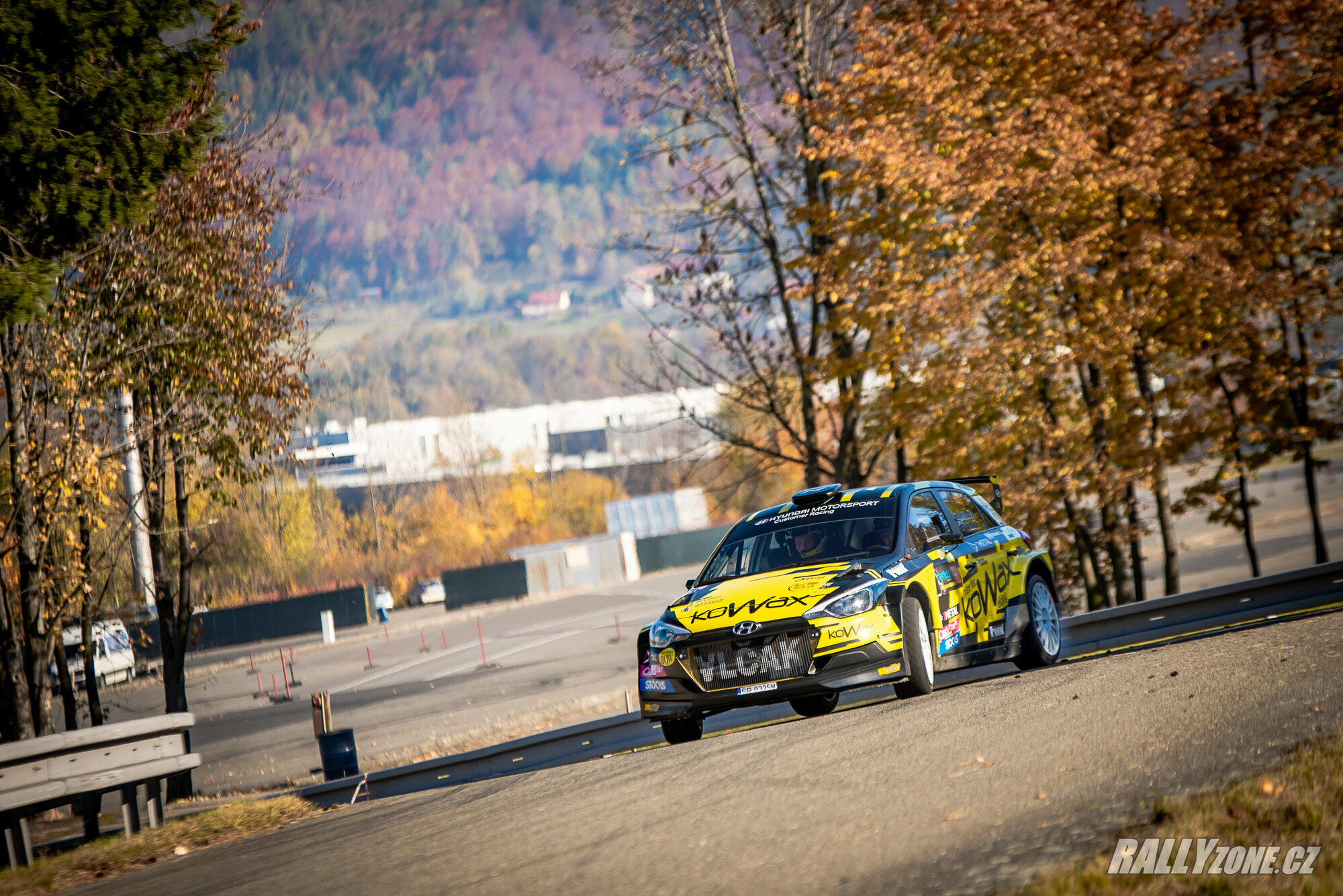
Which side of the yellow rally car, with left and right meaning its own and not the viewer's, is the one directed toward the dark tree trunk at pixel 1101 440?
back

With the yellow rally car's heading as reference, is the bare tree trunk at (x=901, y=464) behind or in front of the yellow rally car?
behind

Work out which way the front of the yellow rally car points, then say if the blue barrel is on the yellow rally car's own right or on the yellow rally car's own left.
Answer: on the yellow rally car's own right

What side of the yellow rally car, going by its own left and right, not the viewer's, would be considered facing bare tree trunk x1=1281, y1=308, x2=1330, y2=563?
back

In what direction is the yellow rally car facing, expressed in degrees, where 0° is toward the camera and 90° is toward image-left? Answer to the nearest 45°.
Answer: approximately 45°

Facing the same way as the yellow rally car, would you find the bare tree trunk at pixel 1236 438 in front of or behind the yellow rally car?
behind

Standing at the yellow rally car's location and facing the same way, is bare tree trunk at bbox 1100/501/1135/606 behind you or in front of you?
behind

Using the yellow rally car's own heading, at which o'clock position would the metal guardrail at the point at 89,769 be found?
The metal guardrail is roughly at 1 o'clock from the yellow rally car.

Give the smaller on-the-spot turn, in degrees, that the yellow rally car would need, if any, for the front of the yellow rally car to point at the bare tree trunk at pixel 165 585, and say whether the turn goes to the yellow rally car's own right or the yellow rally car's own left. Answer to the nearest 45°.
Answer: approximately 90° to the yellow rally car's own right

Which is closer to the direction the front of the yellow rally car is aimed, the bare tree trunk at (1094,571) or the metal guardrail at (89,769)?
the metal guardrail
